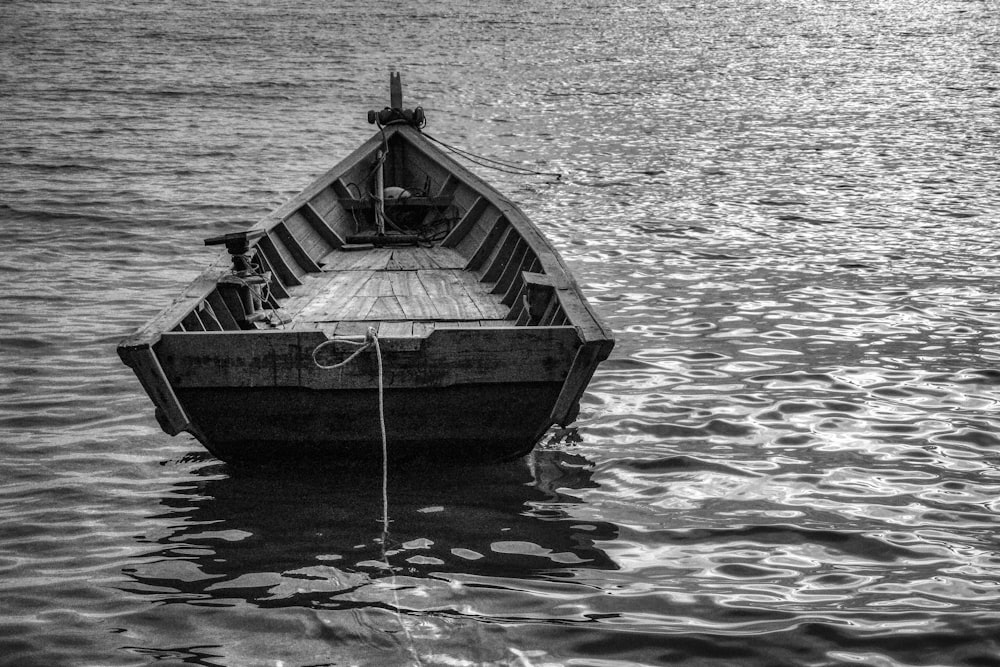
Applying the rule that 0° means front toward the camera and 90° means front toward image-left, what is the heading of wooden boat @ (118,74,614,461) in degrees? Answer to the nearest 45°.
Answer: approximately 180°
